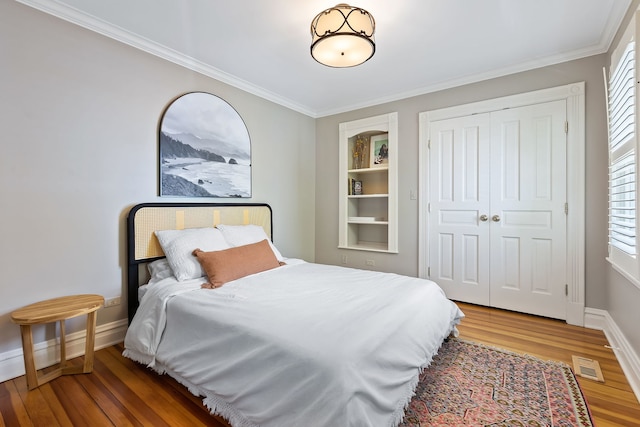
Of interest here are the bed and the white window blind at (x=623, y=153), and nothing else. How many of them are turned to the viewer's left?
1

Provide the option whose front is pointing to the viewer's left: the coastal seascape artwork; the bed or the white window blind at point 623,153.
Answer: the white window blind

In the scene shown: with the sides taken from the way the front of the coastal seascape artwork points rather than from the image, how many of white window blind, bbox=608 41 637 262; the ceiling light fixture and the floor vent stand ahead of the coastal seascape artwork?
3

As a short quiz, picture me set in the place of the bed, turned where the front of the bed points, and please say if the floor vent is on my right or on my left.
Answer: on my left

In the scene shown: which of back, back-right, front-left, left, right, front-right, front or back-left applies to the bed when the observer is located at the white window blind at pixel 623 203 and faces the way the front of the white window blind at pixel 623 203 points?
front-left

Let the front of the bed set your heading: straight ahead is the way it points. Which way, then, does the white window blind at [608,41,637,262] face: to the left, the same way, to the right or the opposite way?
the opposite way

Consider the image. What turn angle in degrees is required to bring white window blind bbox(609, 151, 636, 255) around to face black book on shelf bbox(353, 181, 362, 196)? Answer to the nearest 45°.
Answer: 0° — it already faces it

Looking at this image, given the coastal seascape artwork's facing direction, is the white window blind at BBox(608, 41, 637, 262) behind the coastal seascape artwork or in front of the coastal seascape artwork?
in front

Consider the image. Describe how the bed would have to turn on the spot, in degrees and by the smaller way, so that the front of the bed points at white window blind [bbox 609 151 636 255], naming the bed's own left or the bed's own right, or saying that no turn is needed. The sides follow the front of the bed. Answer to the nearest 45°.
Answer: approximately 45° to the bed's own left

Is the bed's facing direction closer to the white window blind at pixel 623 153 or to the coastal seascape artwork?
the white window blind

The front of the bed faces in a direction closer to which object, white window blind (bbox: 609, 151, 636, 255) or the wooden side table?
the white window blind

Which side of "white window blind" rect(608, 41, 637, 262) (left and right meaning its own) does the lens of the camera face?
left

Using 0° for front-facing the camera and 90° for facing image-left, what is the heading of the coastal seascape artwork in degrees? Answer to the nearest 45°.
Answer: approximately 315°
